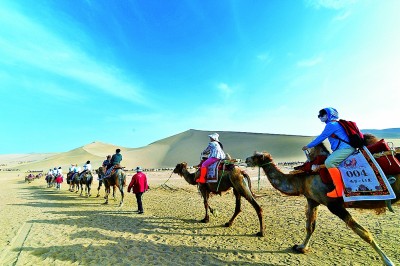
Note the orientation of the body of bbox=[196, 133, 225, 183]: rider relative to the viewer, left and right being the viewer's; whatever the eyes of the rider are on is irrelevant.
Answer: facing to the left of the viewer

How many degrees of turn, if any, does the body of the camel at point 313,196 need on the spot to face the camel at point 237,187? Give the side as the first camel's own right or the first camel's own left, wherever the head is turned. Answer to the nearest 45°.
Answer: approximately 45° to the first camel's own right

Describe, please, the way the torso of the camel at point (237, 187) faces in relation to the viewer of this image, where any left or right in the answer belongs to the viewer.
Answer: facing away from the viewer and to the left of the viewer

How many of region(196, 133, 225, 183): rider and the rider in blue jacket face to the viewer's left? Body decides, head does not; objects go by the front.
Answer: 2

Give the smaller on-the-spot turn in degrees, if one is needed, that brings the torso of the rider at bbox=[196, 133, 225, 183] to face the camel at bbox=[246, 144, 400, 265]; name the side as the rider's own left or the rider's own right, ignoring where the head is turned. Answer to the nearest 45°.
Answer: approximately 135° to the rider's own left

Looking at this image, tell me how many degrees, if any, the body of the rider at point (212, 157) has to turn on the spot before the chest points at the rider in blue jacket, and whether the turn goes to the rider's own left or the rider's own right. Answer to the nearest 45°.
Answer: approximately 135° to the rider's own left

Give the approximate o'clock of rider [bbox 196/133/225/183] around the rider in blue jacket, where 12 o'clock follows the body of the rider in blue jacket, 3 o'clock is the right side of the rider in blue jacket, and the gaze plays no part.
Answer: The rider is roughly at 1 o'clock from the rider in blue jacket.

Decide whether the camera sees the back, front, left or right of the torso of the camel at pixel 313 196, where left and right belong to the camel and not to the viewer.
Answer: left

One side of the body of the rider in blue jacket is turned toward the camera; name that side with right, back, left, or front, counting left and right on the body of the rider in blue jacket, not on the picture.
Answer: left

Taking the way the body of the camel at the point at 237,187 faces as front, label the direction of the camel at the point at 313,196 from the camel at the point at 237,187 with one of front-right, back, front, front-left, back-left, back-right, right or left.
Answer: back
